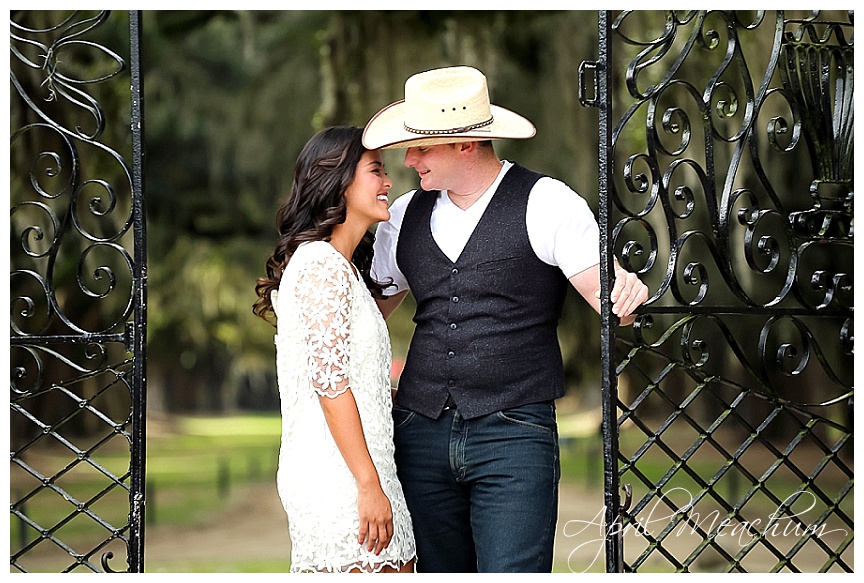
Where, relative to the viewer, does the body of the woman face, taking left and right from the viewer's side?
facing to the right of the viewer

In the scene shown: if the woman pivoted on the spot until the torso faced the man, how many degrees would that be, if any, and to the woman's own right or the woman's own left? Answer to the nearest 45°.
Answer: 0° — they already face them

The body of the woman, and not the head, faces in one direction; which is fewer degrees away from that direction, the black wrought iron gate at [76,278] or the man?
the man

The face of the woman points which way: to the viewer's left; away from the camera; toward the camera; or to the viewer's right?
to the viewer's right
